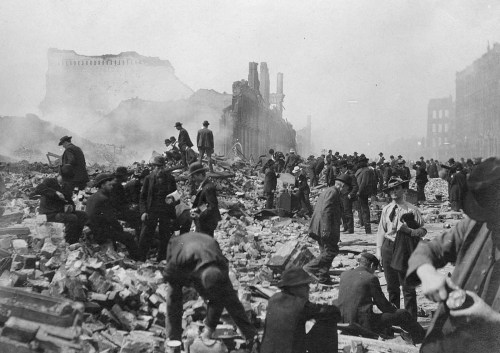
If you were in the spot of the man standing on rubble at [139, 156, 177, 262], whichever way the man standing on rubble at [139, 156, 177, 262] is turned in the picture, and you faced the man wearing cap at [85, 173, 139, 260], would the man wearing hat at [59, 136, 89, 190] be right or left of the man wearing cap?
right

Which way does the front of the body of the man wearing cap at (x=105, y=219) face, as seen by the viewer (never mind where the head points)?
to the viewer's right

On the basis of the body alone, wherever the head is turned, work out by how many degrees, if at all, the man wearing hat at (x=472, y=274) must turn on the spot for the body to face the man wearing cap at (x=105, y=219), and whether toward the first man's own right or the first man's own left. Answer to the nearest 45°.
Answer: approximately 90° to the first man's own right

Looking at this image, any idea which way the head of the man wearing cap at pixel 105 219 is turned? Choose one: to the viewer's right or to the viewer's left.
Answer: to the viewer's right

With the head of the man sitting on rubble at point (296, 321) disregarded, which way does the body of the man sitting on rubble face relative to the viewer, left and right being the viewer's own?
facing away from the viewer and to the right of the viewer
